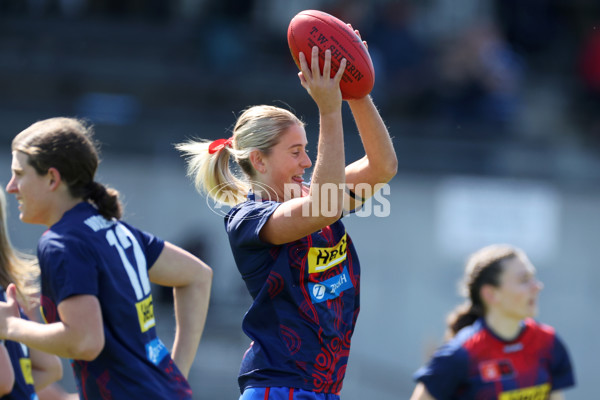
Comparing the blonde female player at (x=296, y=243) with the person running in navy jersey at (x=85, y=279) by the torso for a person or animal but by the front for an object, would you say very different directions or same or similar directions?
very different directions

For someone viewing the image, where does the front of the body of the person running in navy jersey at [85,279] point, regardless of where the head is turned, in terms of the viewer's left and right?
facing away from the viewer and to the left of the viewer

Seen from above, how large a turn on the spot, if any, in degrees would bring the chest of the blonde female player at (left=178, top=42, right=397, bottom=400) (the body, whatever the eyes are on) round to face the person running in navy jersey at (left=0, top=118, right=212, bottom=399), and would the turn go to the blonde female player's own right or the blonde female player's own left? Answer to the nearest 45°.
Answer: approximately 135° to the blonde female player's own right

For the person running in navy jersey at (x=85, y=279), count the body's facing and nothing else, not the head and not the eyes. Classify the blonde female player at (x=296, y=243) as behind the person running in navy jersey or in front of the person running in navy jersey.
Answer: behind

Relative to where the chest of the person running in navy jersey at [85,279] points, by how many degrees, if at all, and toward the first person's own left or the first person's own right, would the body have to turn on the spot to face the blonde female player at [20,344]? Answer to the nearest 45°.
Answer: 0° — they already face them

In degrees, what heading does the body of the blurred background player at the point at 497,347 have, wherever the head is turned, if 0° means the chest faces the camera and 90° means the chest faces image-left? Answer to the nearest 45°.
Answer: approximately 315°

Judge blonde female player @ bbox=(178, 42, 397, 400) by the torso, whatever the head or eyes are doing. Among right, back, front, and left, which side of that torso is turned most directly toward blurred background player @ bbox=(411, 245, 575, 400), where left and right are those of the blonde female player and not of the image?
left

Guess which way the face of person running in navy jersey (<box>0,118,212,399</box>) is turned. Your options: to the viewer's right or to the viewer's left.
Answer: to the viewer's left

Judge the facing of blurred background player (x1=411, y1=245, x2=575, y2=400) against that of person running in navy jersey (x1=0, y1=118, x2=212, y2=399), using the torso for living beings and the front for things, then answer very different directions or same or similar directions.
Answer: very different directions

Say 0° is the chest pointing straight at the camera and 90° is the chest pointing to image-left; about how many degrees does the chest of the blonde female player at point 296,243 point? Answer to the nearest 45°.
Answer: approximately 315°

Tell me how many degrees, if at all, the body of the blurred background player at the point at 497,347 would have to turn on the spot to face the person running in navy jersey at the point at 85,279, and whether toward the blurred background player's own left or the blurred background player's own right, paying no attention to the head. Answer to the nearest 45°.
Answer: approximately 90° to the blurred background player's own right

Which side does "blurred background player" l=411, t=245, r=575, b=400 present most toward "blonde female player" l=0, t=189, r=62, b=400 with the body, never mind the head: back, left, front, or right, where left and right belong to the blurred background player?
right
